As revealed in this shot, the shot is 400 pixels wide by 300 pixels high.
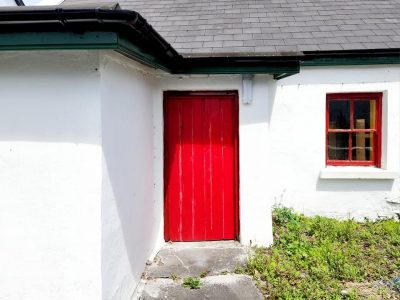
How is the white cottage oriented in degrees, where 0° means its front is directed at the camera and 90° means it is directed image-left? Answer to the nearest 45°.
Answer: approximately 0°
